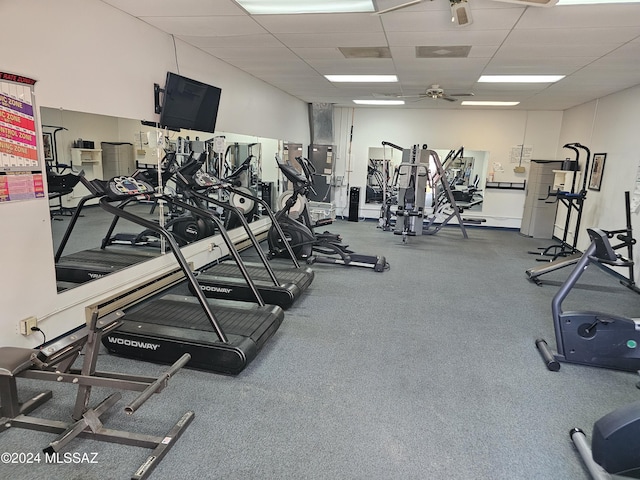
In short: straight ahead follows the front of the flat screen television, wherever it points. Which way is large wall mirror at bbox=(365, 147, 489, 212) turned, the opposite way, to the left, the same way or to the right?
to the right

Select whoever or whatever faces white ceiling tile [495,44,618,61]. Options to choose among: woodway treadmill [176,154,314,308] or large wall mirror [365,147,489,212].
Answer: the large wall mirror

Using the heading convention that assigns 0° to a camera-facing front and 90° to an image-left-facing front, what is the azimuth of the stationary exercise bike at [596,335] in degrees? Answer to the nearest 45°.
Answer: approximately 90°

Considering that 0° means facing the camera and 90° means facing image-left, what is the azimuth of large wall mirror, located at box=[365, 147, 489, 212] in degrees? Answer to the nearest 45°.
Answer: approximately 0°

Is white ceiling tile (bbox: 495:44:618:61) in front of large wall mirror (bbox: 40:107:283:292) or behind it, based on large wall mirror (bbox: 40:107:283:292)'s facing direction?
in front

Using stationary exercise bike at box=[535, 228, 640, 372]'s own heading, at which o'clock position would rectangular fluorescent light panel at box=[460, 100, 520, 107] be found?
The rectangular fluorescent light panel is roughly at 2 o'clock from the stationary exercise bike.

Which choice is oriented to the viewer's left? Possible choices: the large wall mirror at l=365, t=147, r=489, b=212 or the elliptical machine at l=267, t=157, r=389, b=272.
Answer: the elliptical machine

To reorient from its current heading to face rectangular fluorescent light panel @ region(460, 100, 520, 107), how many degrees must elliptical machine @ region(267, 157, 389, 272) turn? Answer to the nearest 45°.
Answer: approximately 135° to its right

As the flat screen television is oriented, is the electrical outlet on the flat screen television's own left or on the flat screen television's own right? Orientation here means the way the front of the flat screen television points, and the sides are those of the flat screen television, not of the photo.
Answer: on the flat screen television's own right

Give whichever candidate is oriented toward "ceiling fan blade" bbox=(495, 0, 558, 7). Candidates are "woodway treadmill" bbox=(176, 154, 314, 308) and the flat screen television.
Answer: the flat screen television

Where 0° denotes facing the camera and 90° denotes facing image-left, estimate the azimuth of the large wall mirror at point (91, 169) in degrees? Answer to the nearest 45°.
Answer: approximately 315°

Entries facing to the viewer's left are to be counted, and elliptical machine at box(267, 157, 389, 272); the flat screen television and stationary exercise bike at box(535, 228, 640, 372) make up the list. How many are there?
2

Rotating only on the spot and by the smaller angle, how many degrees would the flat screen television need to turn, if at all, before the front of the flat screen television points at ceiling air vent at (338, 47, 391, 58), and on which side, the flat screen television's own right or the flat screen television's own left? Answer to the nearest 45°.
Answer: approximately 45° to the flat screen television's own left

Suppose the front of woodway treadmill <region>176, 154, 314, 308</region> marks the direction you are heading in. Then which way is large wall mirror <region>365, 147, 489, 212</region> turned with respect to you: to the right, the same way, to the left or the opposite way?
to the left

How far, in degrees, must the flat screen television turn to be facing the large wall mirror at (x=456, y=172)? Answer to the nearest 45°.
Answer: approximately 90° to its left

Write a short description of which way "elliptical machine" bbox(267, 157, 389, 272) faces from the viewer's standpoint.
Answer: facing to the left of the viewer

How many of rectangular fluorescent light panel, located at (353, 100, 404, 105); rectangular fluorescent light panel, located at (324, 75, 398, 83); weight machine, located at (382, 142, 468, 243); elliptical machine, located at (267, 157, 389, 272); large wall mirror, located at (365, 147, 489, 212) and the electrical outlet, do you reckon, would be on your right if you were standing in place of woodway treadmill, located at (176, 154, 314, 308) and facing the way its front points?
5

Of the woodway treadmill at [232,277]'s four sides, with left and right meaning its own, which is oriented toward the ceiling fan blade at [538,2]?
back
